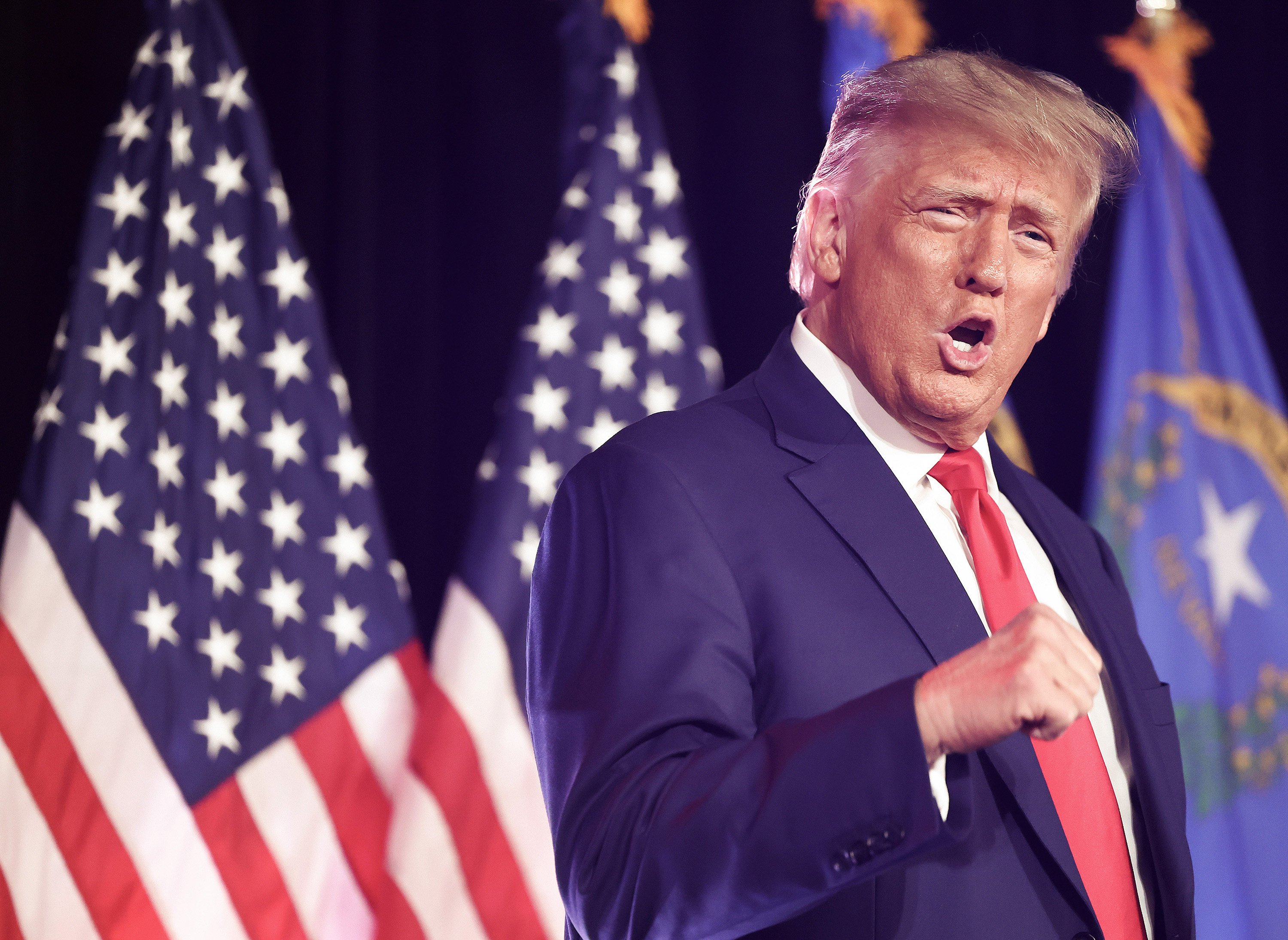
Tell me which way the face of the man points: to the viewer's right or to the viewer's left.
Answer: to the viewer's right

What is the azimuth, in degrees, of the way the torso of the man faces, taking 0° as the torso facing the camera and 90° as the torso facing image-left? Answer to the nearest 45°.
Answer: approximately 315°

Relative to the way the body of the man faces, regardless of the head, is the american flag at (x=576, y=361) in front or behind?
behind

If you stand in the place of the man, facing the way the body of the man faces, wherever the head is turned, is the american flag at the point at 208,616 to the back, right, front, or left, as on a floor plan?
back

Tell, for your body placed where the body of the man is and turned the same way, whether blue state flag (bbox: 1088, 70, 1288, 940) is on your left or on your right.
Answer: on your left
